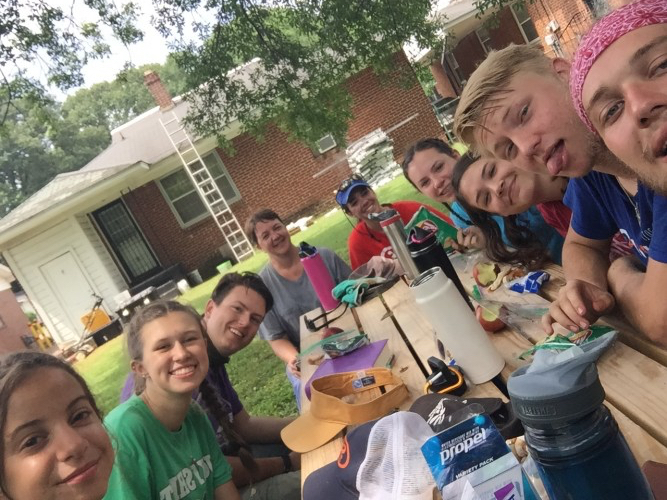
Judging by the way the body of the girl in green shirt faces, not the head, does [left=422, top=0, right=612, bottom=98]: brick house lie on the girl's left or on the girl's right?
on the girl's left

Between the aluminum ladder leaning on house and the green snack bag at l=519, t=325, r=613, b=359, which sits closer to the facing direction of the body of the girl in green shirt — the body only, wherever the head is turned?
the green snack bag

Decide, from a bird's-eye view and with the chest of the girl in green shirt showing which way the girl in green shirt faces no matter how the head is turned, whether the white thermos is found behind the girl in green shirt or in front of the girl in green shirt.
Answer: in front

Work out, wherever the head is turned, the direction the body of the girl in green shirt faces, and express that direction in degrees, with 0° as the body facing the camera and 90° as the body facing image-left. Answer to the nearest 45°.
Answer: approximately 315°

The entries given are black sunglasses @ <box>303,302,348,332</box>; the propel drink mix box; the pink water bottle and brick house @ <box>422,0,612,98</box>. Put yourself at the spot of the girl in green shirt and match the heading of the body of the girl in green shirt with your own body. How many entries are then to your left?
3

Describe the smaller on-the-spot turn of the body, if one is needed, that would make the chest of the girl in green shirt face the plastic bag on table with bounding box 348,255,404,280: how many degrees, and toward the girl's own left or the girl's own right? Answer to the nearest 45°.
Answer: approximately 90° to the girl's own left

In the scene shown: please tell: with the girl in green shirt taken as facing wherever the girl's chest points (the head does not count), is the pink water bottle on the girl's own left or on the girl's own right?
on the girl's own left

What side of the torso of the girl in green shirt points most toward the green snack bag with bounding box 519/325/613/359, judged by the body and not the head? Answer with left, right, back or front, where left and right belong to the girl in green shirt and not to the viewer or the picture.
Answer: front

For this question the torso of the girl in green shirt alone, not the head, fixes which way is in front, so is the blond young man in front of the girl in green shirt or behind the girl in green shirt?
in front
